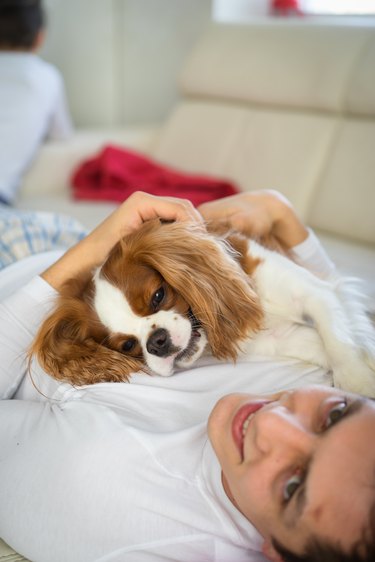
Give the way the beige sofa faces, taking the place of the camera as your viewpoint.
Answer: facing the viewer and to the left of the viewer

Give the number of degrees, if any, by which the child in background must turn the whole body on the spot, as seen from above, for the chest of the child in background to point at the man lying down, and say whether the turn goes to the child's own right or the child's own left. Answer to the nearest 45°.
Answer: approximately 180°

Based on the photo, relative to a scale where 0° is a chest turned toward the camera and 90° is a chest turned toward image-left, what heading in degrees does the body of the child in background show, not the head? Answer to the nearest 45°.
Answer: approximately 180°
